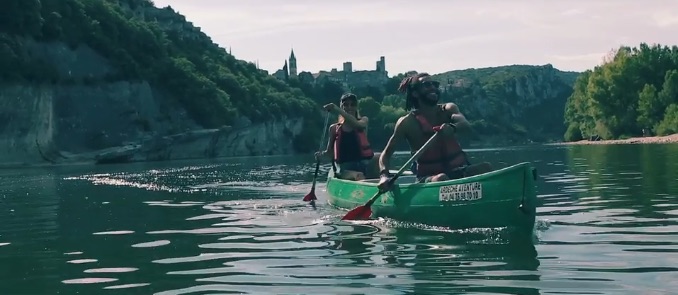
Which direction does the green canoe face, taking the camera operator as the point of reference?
facing the viewer and to the right of the viewer
